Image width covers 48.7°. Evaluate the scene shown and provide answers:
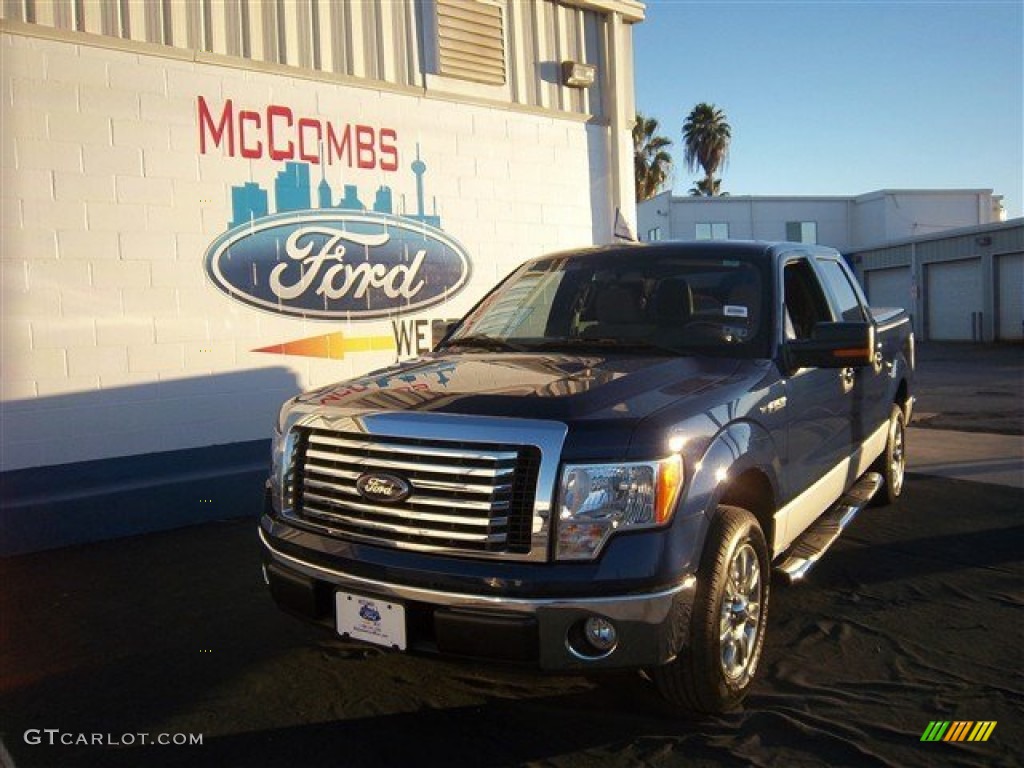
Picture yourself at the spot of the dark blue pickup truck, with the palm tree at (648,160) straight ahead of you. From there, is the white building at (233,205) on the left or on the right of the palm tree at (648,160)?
left

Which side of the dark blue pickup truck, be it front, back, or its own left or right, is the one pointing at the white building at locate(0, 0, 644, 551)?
right

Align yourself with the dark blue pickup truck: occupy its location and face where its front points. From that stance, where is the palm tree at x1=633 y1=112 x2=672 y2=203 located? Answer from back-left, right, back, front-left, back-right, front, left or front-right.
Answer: back-right

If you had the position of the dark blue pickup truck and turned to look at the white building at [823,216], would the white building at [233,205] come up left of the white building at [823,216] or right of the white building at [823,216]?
left

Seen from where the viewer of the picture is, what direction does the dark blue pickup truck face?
facing the viewer and to the left of the viewer

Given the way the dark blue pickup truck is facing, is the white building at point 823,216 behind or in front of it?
behind
